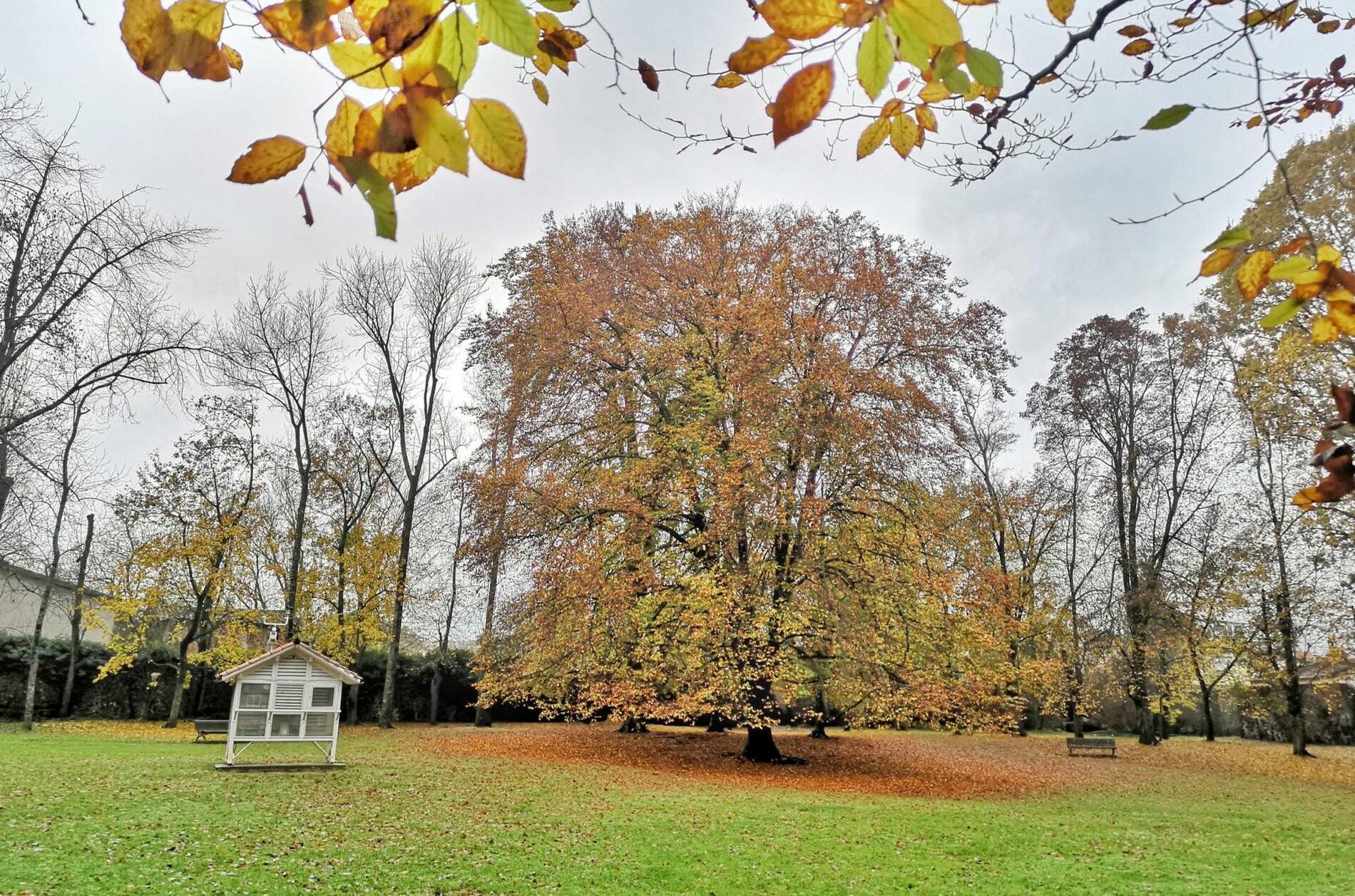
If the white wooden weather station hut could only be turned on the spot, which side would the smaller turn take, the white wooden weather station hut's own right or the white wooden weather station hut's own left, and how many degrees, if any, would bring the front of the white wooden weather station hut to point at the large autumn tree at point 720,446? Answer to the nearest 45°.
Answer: approximately 90° to the white wooden weather station hut's own left

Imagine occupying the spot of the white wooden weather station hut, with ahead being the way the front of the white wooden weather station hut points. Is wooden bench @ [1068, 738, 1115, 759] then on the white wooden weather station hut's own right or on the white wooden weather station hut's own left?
on the white wooden weather station hut's own left

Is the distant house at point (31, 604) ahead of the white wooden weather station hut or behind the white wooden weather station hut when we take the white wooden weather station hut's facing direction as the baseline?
behind

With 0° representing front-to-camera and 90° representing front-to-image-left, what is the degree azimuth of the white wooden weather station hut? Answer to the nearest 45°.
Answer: approximately 0°
